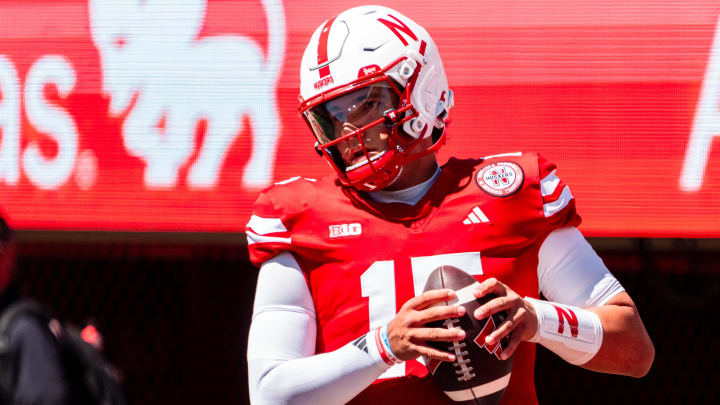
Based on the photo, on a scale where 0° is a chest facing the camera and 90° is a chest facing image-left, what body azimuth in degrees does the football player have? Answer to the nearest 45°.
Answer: approximately 0°

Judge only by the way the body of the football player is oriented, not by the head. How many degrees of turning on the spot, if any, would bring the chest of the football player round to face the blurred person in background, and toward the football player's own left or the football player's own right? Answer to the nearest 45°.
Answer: approximately 90° to the football player's own right
